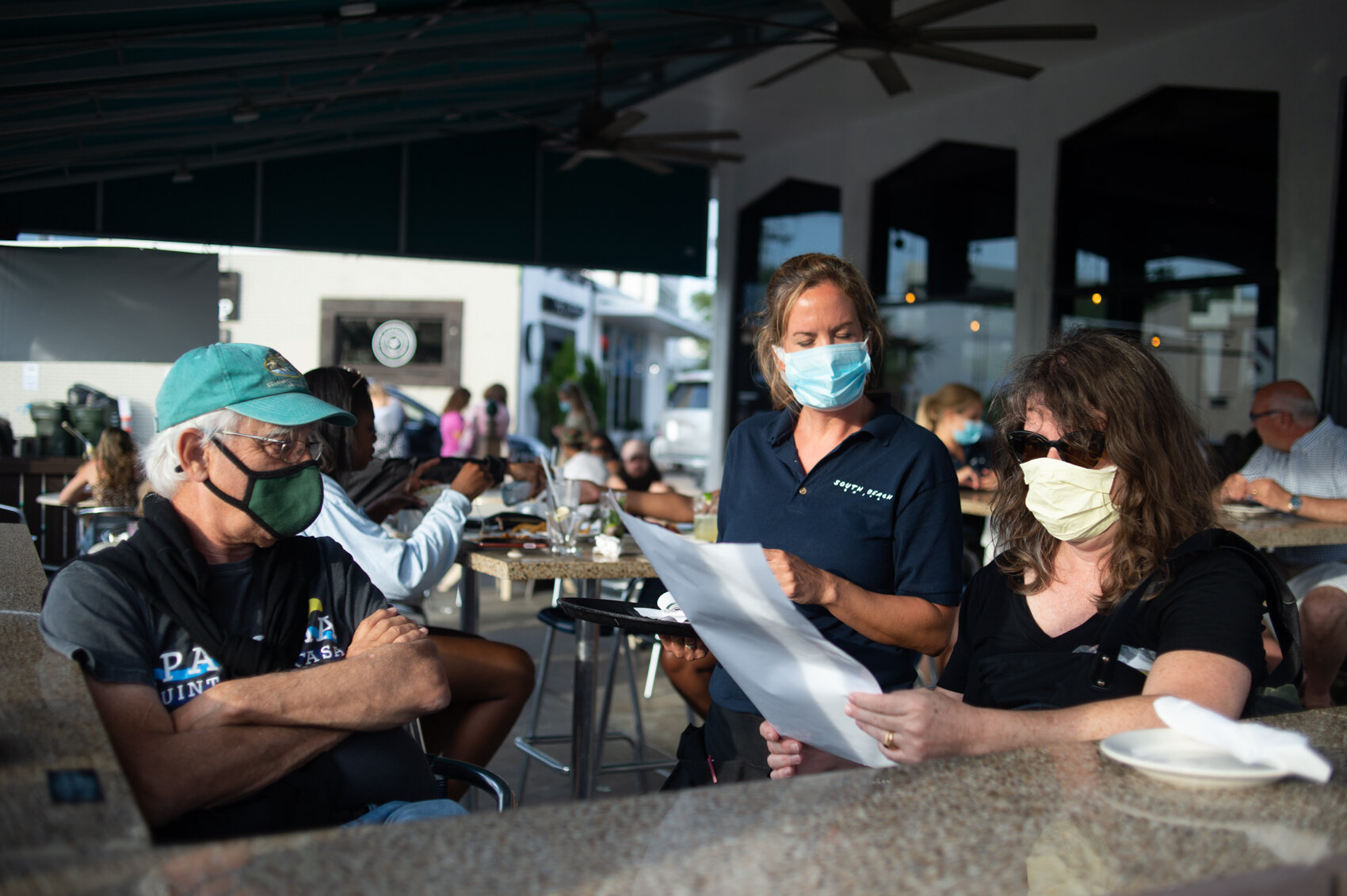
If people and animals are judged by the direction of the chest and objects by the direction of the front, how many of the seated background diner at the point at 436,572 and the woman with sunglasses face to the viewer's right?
1

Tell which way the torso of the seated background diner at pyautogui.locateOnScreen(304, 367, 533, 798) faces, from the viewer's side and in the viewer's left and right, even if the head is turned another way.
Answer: facing to the right of the viewer

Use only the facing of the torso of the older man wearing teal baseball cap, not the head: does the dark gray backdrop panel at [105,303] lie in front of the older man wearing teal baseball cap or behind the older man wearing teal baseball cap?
behind

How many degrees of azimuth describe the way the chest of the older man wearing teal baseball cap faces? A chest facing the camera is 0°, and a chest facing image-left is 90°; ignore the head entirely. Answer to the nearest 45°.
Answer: approximately 315°

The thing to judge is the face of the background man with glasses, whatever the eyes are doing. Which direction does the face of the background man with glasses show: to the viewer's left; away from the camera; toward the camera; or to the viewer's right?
to the viewer's left

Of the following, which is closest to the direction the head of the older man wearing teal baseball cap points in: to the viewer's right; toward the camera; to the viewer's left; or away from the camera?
to the viewer's right
